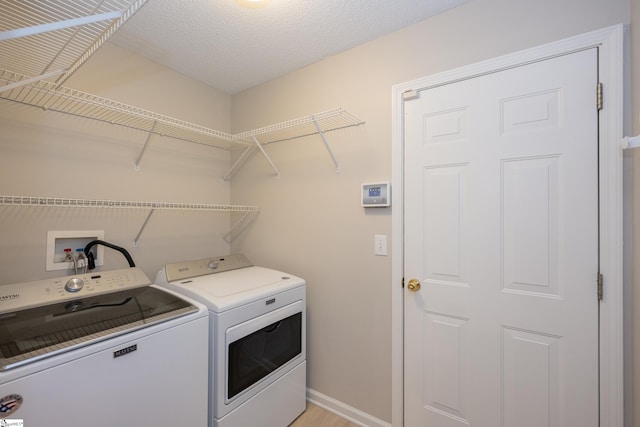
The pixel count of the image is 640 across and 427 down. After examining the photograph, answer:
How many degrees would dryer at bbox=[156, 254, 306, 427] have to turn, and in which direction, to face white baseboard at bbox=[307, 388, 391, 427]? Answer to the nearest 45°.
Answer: approximately 45° to its left

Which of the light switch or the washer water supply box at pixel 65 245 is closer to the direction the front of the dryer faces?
the light switch

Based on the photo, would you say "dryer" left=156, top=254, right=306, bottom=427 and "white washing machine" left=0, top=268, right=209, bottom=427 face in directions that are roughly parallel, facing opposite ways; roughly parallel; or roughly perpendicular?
roughly parallel

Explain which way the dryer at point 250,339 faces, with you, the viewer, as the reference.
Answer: facing the viewer and to the right of the viewer

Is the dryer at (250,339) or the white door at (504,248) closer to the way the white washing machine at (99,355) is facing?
the white door

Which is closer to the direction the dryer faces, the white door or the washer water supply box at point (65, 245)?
the white door

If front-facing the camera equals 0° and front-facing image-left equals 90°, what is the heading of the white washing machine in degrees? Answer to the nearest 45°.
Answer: approximately 315°

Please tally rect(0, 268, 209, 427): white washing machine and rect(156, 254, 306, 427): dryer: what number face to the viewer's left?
0

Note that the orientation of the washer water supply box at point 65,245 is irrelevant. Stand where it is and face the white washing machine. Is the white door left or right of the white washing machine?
left

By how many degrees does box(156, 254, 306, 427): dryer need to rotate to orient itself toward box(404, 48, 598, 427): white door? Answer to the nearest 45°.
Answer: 0° — it already faces it
